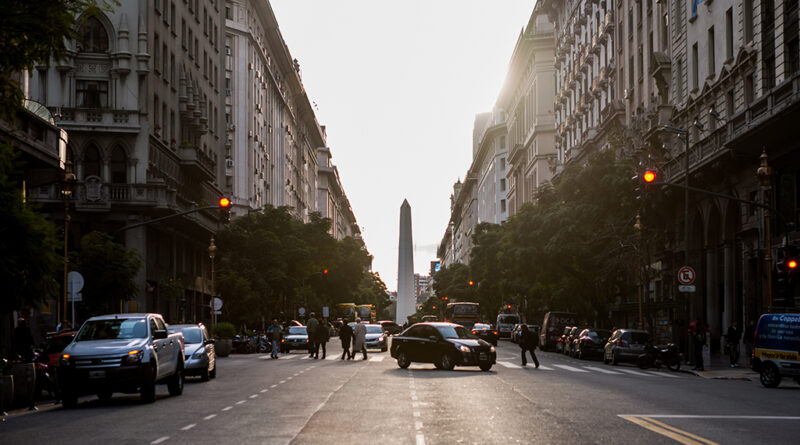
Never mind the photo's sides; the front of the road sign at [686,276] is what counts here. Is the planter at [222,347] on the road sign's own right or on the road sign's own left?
on the road sign's own right

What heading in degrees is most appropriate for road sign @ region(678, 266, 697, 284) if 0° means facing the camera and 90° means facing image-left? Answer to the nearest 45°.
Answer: approximately 0°

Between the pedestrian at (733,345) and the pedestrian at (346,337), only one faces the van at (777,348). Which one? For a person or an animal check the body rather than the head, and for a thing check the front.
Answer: the pedestrian at (733,345)
